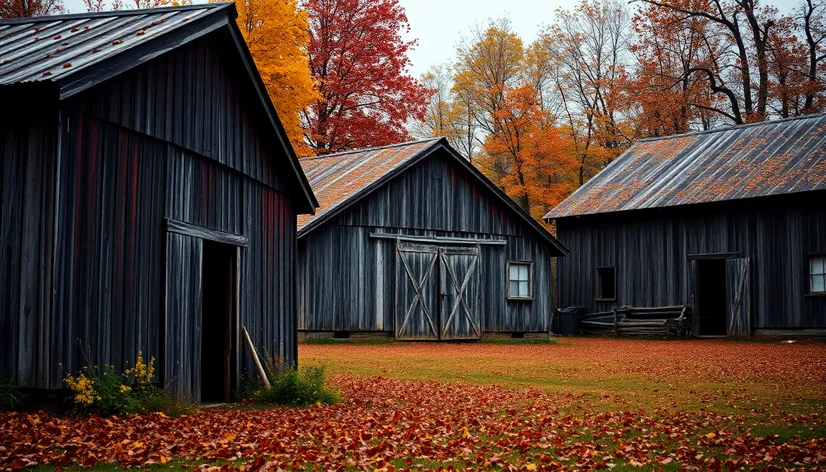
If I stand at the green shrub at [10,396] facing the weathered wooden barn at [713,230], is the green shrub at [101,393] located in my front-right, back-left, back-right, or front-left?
front-right

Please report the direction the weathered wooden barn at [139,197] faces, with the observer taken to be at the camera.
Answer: facing the viewer and to the right of the viewer

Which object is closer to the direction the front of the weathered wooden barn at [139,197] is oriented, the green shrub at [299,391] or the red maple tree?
the green shrub

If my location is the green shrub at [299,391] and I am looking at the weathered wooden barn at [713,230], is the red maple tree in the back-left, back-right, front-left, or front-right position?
front-left

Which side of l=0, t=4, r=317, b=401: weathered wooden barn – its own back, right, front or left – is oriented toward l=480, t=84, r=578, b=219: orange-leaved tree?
left

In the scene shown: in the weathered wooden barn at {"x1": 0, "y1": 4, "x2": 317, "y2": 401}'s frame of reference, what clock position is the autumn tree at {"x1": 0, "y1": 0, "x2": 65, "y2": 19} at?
The autumn tree is roughly at 7 o'clock from the weathered wooden barn.

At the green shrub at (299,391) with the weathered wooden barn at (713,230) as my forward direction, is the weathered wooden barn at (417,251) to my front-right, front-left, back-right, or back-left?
front-left

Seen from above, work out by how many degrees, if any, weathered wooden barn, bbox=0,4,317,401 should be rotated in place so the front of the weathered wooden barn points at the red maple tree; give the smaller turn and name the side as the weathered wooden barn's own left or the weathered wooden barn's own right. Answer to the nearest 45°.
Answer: approximately 135° to the weathered wooden barn's own left

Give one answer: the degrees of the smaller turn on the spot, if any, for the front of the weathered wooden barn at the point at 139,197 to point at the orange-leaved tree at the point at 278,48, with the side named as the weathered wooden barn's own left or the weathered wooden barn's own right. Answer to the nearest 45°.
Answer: approximately 135° to the weathered wooden barn's own left

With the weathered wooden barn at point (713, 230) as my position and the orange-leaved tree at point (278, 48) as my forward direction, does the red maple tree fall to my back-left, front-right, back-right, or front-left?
front-right

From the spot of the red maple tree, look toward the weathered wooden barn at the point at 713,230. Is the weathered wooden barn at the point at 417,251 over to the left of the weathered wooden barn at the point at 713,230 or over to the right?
right

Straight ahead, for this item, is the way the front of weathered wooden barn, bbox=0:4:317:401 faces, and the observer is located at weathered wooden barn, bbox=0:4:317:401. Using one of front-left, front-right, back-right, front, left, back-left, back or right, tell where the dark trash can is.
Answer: left

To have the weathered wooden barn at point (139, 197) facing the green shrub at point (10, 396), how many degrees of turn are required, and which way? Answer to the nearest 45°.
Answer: approximately 90° to its right

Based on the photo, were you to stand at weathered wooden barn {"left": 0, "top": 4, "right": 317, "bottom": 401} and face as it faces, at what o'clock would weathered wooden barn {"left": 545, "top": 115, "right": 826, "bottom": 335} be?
weathered wooden barn {"left": 545, "top": 115, "right": 826, "bottom": 335} is roughly at 9 o'clock from weathered wooden barn {"left": 0, "top": 4, "right": 317, "bottom": 401}.
